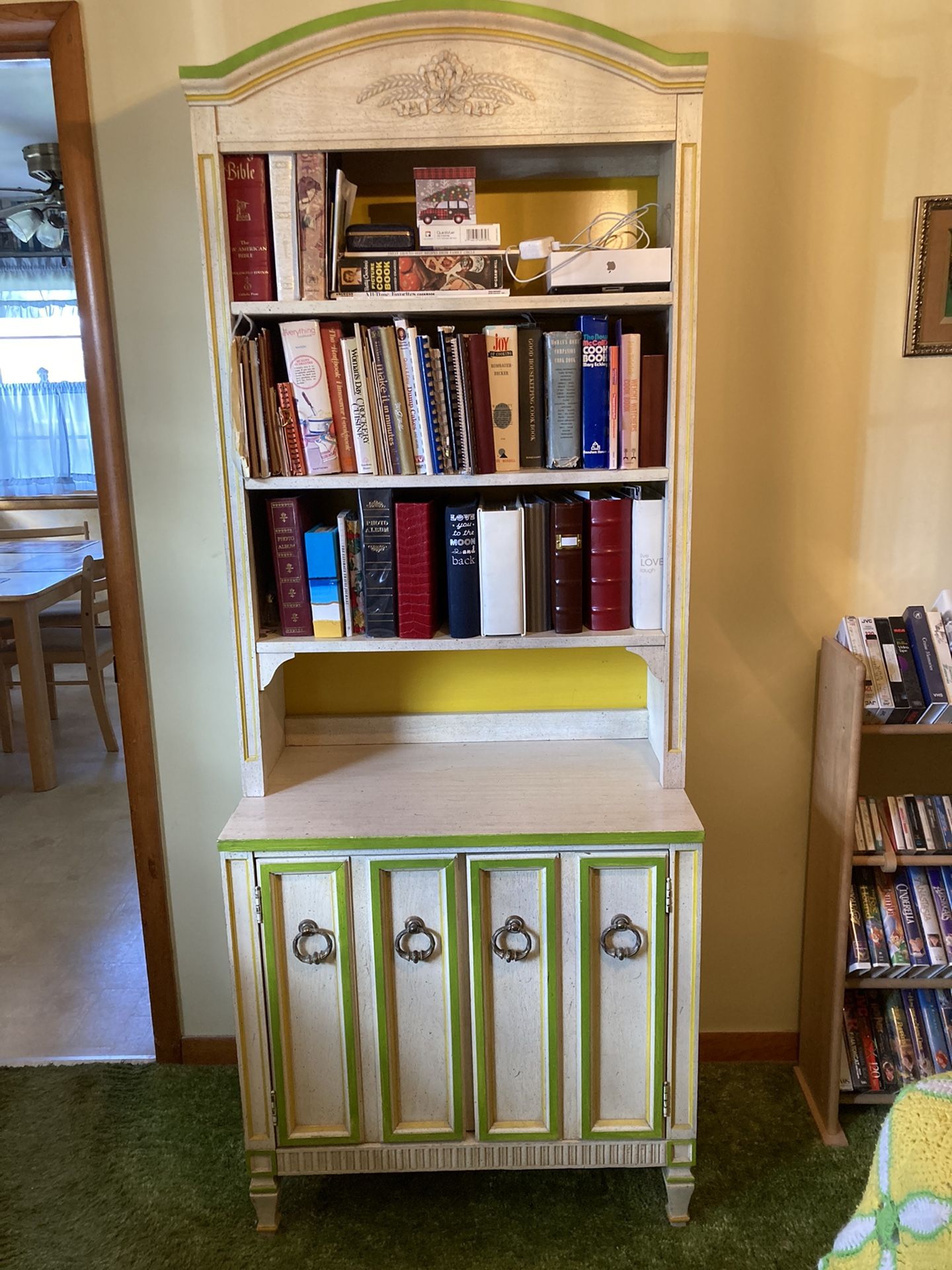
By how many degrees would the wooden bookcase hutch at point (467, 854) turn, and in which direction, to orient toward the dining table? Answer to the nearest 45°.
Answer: approximately 135° to its right

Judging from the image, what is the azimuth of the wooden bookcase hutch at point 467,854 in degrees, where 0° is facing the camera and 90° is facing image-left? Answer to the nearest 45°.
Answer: approximately 0°

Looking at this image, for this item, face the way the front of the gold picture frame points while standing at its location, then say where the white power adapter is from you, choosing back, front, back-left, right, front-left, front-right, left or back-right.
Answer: front-right

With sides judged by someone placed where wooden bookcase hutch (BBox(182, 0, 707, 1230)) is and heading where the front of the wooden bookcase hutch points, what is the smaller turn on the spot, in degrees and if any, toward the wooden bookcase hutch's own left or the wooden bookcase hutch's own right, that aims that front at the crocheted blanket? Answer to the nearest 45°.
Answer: approximately 45° to the wooden bookcase hutch's own left

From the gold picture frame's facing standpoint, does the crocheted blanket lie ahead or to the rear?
ahead

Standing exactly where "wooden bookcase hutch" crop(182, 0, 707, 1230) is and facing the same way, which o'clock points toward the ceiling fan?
The ceiling fan is roughly at 5 o'clock from the wooden bookcase hutch.

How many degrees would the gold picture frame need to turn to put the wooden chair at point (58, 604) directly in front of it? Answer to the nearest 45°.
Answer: approximately 90° to its right

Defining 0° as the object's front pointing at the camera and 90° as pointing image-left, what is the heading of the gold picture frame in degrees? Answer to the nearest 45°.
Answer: approximately 0°

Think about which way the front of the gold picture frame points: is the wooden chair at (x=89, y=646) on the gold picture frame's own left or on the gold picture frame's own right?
on the gold picture frame's own right

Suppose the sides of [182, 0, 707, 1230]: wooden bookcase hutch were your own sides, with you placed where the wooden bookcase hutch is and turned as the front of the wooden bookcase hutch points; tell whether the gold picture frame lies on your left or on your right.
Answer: on your left

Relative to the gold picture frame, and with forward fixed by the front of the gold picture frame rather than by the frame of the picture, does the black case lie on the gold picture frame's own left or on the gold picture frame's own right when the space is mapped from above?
on the gold picture frame's own right

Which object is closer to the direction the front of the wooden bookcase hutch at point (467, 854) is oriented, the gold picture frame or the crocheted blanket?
the crocheted blanket

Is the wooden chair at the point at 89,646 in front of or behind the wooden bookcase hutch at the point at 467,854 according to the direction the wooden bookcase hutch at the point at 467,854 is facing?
behind

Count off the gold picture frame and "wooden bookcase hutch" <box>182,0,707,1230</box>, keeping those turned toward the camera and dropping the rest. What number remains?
2

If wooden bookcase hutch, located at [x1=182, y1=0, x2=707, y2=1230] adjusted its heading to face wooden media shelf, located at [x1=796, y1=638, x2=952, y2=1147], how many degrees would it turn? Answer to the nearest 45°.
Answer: approximately 90° to its left

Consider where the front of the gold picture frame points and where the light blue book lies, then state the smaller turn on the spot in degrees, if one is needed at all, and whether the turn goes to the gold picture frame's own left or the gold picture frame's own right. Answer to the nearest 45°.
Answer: approximately 45° to the gold picture frame's own right
